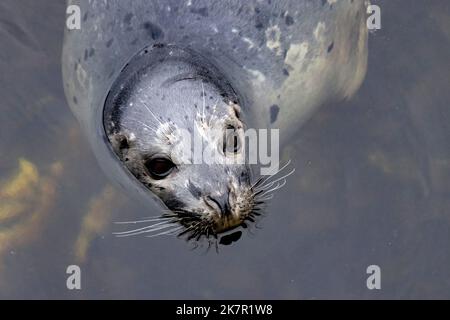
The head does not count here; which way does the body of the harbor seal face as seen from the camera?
toward the camera
